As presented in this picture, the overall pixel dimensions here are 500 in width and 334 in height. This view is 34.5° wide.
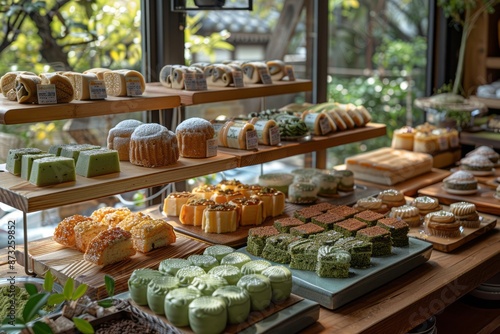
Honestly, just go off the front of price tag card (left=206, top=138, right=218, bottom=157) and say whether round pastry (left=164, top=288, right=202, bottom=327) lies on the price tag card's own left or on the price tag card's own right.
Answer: on the price tag card's own right

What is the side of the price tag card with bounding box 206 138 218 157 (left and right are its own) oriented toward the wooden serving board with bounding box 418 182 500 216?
left

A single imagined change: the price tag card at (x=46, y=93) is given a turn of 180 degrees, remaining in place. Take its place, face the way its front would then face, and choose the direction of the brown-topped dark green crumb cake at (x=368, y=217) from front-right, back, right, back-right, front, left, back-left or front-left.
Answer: right

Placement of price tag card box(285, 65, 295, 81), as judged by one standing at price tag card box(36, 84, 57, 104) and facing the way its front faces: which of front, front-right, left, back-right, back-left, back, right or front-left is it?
back-left

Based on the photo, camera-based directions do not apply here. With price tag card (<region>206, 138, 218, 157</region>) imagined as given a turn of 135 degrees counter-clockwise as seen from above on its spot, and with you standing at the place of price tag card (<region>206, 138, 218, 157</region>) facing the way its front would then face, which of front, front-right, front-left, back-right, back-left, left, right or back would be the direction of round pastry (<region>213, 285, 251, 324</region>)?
back

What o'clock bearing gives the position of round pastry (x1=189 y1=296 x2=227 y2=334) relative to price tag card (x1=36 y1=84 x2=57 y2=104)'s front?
The round pastry is roughly at 11 o'clock from the price tag card.

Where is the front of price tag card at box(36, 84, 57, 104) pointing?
toward the camera

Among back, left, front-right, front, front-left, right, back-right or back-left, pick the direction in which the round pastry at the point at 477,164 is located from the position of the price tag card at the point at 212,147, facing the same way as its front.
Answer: left

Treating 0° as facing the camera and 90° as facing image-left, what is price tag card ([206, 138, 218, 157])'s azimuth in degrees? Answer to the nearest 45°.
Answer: approximately 315°

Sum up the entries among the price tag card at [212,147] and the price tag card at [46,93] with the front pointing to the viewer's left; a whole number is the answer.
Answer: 0
